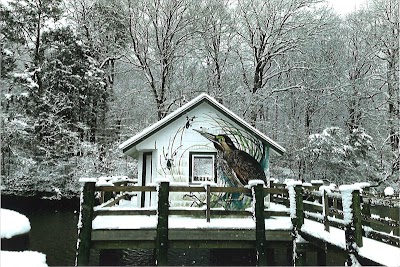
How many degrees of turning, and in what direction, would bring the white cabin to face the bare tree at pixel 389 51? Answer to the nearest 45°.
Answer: approximately 135° to its left

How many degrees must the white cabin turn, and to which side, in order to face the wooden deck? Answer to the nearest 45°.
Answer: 0° — it already faces it

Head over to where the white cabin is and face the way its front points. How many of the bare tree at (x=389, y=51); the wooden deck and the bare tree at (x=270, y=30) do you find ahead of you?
1

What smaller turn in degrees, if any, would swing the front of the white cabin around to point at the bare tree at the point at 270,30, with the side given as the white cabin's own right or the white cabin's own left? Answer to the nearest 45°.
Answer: approximately 135° to the white cabin's own left

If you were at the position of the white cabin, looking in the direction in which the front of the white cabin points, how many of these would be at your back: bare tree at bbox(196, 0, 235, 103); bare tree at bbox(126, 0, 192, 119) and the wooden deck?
2

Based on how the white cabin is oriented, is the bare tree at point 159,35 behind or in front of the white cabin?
behind

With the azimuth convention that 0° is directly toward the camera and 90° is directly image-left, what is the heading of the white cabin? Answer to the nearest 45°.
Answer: approximately 0°

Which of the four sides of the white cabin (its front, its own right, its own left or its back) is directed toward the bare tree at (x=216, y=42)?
back

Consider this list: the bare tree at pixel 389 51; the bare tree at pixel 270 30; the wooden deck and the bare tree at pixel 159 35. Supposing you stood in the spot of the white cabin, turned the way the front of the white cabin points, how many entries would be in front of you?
1

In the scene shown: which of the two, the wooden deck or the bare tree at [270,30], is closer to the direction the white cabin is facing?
the wooden deck
